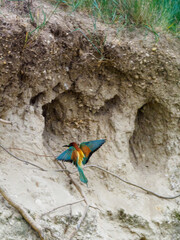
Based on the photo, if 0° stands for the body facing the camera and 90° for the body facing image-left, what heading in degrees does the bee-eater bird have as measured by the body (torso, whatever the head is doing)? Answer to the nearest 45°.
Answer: approximately 135°

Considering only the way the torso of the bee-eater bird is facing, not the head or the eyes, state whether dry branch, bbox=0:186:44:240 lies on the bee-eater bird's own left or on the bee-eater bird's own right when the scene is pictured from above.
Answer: on the bee-eater bird's own left
